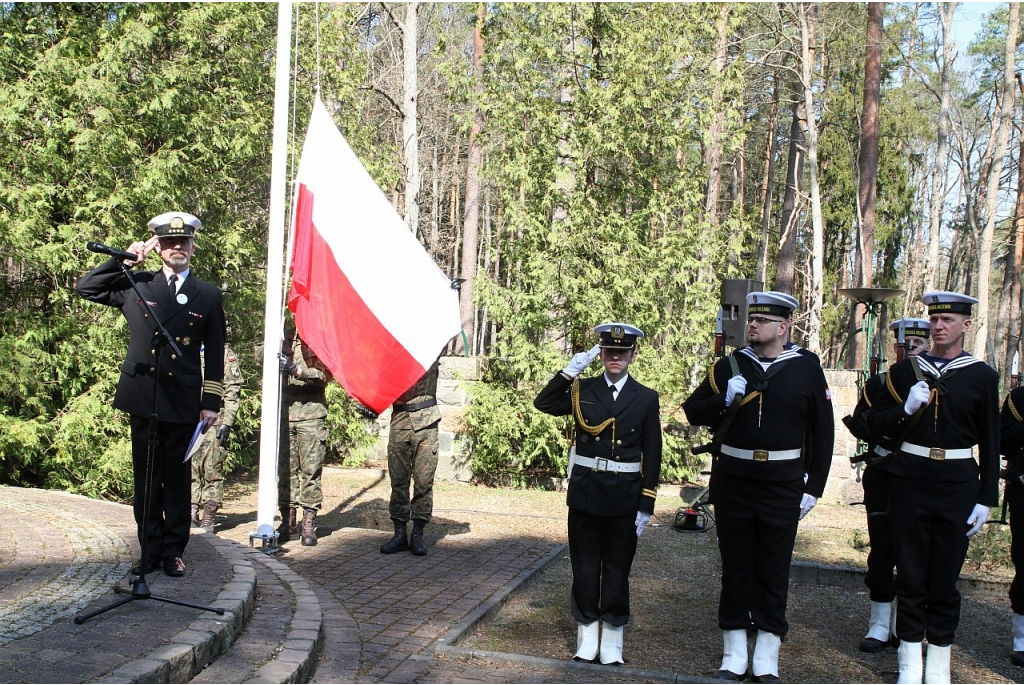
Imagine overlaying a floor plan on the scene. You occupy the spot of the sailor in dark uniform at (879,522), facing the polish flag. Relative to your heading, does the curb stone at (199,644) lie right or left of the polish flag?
left

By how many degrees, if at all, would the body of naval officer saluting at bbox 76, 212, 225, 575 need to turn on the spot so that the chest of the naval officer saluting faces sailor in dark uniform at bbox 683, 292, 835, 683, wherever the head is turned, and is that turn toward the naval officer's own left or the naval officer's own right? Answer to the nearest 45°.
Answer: approximately 45° to the naval officer's own left

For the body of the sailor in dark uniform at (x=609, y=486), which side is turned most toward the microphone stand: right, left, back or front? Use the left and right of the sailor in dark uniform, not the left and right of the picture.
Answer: right

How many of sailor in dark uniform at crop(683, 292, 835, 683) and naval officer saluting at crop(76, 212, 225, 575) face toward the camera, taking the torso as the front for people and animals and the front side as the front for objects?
2

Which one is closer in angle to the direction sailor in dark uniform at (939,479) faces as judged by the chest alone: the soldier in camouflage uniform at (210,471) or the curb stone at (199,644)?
the curb stone

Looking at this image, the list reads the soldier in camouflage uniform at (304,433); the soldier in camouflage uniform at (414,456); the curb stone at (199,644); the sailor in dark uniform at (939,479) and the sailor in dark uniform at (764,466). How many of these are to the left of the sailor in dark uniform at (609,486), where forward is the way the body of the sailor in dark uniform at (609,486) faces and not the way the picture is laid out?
2

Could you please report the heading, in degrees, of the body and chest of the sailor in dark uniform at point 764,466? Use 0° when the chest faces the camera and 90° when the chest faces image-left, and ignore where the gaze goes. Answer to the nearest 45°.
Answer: approximately 0°

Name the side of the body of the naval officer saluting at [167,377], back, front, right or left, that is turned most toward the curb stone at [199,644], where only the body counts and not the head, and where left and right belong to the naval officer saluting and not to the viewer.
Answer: front

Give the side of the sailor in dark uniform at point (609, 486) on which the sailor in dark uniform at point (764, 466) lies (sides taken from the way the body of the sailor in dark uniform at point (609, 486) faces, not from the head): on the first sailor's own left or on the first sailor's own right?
on the first sailor's own left
